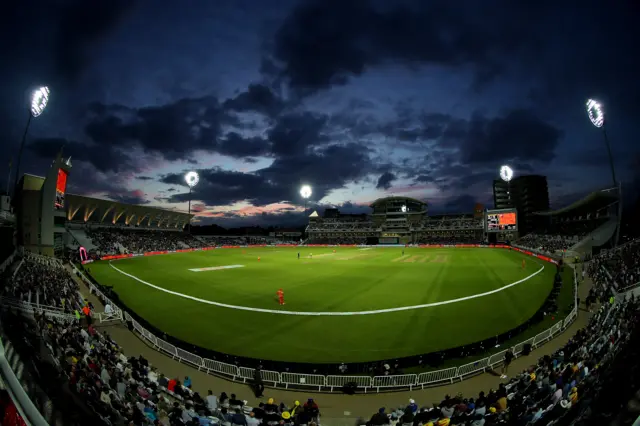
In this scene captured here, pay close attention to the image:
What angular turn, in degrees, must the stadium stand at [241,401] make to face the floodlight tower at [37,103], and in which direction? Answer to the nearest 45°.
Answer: approximately 45° to its left

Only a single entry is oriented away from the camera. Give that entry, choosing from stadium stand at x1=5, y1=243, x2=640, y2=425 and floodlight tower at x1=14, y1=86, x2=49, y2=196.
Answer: the stadium stand

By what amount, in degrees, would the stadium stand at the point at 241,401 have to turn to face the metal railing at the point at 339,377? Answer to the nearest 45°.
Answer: approximately 45° to its right

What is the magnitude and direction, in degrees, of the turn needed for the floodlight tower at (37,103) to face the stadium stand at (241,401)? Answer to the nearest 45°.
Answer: approximately 45° to its right

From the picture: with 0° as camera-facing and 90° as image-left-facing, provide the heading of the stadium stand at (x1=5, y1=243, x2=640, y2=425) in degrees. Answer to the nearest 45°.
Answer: approximately 180°

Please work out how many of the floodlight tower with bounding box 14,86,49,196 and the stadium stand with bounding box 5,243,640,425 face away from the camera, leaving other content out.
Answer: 1

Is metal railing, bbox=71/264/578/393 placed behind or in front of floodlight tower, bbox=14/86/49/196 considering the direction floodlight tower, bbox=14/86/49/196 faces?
in front

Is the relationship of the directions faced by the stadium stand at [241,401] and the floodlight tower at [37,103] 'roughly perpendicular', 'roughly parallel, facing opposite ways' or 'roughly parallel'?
roughly perpendicular

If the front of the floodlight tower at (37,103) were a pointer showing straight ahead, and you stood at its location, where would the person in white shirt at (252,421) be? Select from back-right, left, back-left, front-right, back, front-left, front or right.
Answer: front-right
